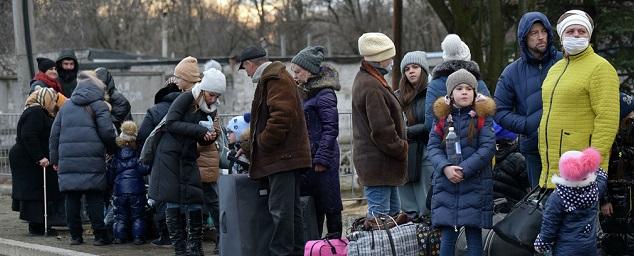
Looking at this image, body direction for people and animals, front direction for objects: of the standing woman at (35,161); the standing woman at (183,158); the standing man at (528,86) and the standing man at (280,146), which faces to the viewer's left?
the standing man at (280,146)

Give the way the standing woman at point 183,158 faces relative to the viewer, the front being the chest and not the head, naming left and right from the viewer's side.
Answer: facing to the right of the viewer

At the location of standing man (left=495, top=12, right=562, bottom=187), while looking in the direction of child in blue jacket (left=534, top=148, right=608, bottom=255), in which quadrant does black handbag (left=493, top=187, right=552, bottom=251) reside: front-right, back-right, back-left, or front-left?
front-right

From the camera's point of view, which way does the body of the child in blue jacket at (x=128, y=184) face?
away from the camera

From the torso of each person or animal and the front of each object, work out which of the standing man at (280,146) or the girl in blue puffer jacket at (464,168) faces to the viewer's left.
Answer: the standing man

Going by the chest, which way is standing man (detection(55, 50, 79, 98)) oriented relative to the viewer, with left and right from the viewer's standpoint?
facing the viewer

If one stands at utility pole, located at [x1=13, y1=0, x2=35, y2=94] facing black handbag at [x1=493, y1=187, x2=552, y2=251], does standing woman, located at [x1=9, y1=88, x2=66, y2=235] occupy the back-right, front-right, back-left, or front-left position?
front-right

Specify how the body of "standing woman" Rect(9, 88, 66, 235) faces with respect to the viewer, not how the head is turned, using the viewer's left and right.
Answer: facing to the right of the viewer

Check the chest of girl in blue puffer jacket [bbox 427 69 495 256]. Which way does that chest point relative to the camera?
toward the camera

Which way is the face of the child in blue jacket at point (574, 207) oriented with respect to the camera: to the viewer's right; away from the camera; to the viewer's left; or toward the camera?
away from the camera

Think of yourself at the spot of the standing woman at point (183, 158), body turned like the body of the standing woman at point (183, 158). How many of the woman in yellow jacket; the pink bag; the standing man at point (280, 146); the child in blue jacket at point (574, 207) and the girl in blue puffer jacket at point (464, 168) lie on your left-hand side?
0

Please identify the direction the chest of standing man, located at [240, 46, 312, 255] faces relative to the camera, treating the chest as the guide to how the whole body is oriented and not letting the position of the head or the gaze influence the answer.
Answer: to the viewer's left

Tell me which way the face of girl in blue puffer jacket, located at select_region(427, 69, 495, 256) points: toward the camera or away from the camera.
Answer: toward the camera
